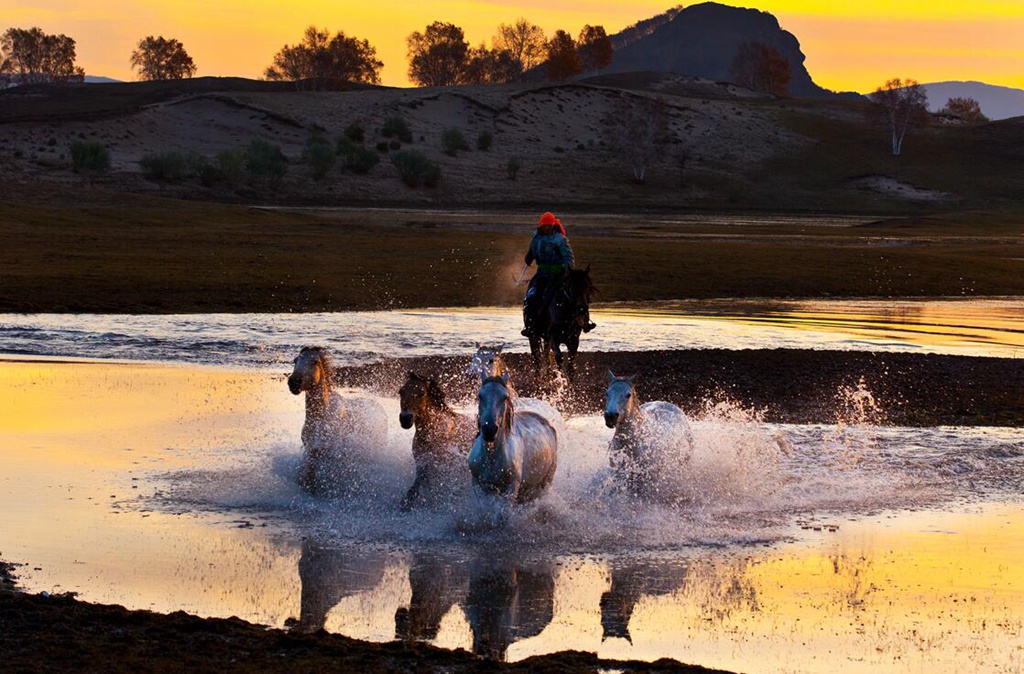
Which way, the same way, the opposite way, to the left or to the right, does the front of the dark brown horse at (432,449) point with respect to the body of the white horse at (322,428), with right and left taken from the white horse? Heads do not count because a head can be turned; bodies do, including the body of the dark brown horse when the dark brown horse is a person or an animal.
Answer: the same way

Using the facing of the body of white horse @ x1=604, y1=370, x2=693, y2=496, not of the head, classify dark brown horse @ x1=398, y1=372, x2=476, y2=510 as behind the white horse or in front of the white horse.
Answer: in front

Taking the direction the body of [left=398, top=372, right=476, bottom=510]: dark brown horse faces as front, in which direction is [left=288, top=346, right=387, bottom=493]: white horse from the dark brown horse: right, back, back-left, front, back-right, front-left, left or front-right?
right

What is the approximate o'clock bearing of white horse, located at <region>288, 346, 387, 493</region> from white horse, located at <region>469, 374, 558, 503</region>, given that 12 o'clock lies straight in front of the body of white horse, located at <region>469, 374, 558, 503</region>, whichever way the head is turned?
white horse, located at <region>288, 346, 387, 493</region> is roughly at 3 o'clock from white horse, located at <region>469, 374, 558, 503</region>.

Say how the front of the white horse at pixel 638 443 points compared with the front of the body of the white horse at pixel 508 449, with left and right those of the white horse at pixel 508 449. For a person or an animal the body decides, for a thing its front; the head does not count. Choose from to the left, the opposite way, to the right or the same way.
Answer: the same way

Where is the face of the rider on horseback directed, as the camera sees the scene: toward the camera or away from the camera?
toward the camera

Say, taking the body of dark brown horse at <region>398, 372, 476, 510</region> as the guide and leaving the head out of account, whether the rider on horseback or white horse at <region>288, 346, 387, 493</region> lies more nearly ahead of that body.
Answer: the white horse

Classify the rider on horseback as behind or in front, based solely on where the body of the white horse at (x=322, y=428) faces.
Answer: behind

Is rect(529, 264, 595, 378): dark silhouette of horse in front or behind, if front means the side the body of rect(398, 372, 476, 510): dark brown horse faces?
behind

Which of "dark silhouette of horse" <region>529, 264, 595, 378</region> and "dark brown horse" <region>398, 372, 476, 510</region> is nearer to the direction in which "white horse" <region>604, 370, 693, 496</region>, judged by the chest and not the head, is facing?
the dark brown horse

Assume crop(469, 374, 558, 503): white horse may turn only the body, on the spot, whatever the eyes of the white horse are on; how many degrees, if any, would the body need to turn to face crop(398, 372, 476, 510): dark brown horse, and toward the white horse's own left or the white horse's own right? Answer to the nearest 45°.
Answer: approximately 90° to the white horse's own right

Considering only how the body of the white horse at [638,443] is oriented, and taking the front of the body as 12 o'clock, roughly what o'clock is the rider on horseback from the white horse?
The rider on horseback is roughly at 4 o'clock from the white horse.

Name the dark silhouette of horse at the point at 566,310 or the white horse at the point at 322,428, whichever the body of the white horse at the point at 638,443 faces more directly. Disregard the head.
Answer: the white horse

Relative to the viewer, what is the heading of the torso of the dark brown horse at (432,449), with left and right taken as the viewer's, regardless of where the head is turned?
facing the viewer and to the left of the viewer

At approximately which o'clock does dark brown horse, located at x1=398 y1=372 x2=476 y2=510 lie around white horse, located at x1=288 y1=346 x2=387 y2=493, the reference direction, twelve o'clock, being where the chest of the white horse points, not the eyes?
The dark brown horse is roughly at 9 o'clock from the white horse.

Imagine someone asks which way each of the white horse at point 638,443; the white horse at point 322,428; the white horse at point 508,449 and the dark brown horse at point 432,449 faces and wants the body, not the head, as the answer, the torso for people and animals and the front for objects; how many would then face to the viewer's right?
0

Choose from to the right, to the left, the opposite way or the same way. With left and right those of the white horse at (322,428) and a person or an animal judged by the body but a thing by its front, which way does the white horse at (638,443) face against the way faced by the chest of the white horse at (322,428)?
the same way
